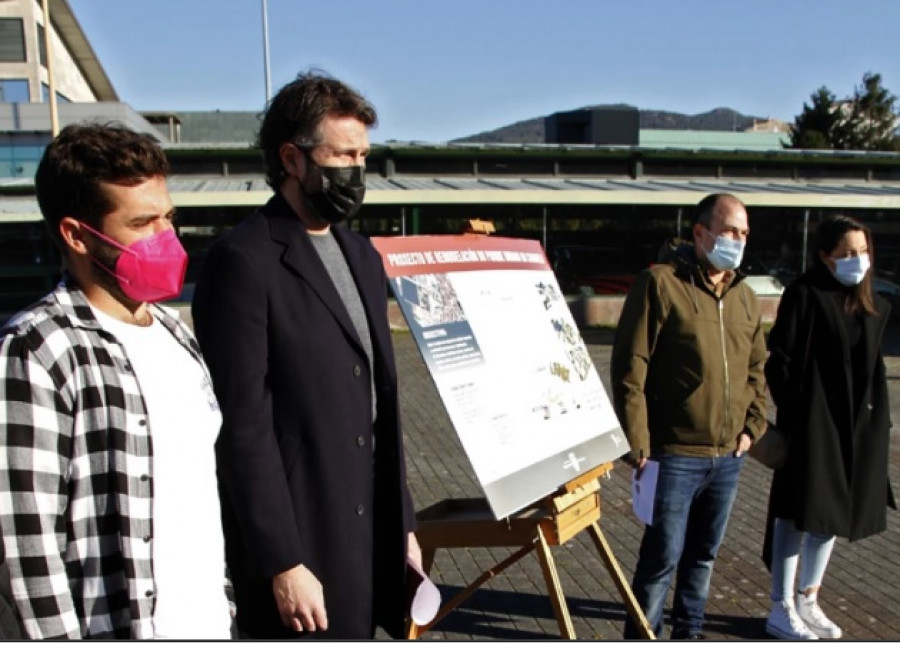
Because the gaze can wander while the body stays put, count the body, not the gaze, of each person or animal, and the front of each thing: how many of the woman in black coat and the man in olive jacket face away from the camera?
0

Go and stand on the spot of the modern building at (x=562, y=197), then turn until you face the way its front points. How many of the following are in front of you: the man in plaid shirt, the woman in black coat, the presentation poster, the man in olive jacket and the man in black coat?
5

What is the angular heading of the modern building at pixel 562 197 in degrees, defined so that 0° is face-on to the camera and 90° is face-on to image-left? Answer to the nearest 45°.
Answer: approximately 0°

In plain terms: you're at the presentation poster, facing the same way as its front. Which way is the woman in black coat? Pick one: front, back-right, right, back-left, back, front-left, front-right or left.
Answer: left

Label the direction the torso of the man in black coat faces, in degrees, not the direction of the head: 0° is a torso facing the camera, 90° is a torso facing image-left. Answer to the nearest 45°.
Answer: approximately 315°

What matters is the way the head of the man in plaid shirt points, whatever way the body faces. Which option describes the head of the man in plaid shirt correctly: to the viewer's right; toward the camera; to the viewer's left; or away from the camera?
to the viewer's right

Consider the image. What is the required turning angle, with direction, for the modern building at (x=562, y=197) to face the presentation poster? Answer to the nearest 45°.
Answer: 0° — it already faces it

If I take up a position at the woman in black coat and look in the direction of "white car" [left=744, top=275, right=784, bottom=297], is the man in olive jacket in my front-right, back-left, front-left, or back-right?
back-left

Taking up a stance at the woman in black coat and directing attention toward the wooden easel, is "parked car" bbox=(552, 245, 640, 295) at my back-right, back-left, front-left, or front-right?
back-right

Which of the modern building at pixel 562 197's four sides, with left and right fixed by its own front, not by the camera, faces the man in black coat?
front

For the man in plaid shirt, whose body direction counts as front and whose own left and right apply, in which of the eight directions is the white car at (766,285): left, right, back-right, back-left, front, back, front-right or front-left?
left

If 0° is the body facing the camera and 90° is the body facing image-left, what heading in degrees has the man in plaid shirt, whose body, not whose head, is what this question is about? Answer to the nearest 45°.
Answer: approximately 315°
